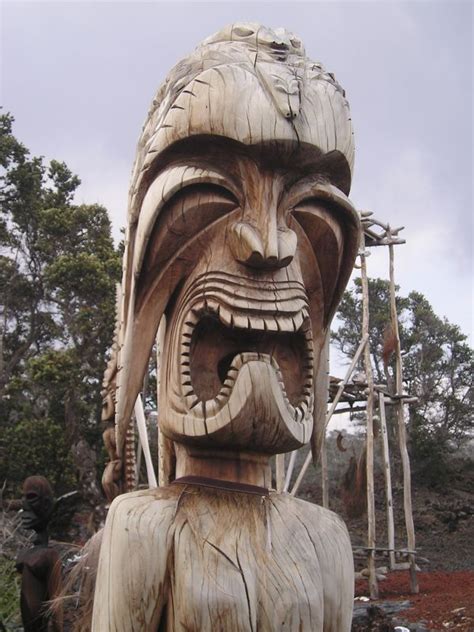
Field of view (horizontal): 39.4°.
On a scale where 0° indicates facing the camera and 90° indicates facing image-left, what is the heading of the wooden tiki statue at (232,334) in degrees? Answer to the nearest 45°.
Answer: approximately 315°

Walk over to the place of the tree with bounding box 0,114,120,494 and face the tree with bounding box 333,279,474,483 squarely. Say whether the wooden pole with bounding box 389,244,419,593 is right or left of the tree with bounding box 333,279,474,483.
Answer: right

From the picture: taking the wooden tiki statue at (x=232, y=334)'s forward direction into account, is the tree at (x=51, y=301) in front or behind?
behind

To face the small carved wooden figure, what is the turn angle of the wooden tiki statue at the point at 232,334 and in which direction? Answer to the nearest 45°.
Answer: approximately 180°

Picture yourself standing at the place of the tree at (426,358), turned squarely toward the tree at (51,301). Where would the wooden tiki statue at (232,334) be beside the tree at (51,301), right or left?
left

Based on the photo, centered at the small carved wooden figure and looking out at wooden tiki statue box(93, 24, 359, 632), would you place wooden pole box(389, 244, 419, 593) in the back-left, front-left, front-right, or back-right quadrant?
back-left

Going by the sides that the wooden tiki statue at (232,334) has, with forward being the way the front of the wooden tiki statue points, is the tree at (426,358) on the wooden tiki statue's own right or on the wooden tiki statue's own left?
on the wooden tiki statue's own left

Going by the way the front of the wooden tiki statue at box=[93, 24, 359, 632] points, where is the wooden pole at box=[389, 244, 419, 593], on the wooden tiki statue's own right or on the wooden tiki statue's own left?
on the wooden tiki statue's own left

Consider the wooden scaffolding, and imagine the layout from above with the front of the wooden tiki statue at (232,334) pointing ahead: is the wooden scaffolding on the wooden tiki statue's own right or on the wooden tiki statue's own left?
on the wooden tiki statue's own left

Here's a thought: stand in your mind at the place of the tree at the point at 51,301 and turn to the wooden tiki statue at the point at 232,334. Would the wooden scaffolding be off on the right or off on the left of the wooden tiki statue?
left
